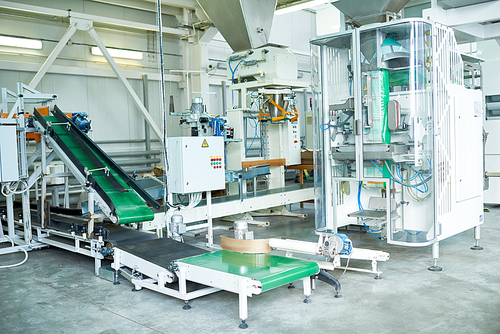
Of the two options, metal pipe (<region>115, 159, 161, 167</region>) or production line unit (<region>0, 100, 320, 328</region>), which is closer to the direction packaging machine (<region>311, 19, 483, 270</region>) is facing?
the production line unit

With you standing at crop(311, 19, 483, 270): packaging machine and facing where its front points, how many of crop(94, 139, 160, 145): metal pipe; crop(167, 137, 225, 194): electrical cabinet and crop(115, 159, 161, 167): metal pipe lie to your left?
0

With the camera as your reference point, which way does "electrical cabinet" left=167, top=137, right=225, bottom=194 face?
facing the viewer and to the right of the viewer

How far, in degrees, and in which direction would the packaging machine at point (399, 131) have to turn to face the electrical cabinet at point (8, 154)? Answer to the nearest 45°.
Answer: approximately 45° to its right

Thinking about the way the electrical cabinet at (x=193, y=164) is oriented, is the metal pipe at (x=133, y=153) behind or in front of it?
behind

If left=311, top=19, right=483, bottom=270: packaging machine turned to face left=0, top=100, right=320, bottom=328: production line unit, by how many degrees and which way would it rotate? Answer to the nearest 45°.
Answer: approximately 45° to its right

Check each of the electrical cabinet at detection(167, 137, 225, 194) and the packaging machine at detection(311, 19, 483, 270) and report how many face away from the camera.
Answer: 0

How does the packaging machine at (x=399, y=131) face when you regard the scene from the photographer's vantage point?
facing the viewer and to the left of the viewer

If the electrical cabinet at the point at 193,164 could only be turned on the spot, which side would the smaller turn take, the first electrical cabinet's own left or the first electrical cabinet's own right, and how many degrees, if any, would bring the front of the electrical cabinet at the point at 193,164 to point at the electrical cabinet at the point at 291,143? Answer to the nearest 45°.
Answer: approximately 90° to the first electrical cabinet's own left

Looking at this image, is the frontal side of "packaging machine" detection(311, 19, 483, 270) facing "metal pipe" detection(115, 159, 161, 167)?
no

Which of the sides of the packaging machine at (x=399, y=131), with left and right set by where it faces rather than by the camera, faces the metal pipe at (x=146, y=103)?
right

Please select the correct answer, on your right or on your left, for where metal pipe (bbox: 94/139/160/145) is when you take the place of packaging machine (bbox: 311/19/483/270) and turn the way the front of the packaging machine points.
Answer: on your right

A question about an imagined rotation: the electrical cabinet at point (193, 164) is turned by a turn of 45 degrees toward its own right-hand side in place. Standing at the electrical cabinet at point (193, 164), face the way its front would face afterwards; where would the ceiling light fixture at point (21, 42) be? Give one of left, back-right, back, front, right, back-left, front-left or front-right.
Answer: back-right

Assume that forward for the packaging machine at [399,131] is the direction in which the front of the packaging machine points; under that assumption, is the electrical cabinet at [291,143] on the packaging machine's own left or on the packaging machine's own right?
on the packaging machine's own right

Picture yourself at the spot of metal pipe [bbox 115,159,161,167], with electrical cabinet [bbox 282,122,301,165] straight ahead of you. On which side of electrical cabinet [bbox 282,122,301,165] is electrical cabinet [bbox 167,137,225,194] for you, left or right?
right

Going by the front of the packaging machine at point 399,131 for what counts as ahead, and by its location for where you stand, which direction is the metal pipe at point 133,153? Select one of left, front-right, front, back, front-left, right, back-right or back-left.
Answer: right

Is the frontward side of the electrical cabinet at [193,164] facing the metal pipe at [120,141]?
no
